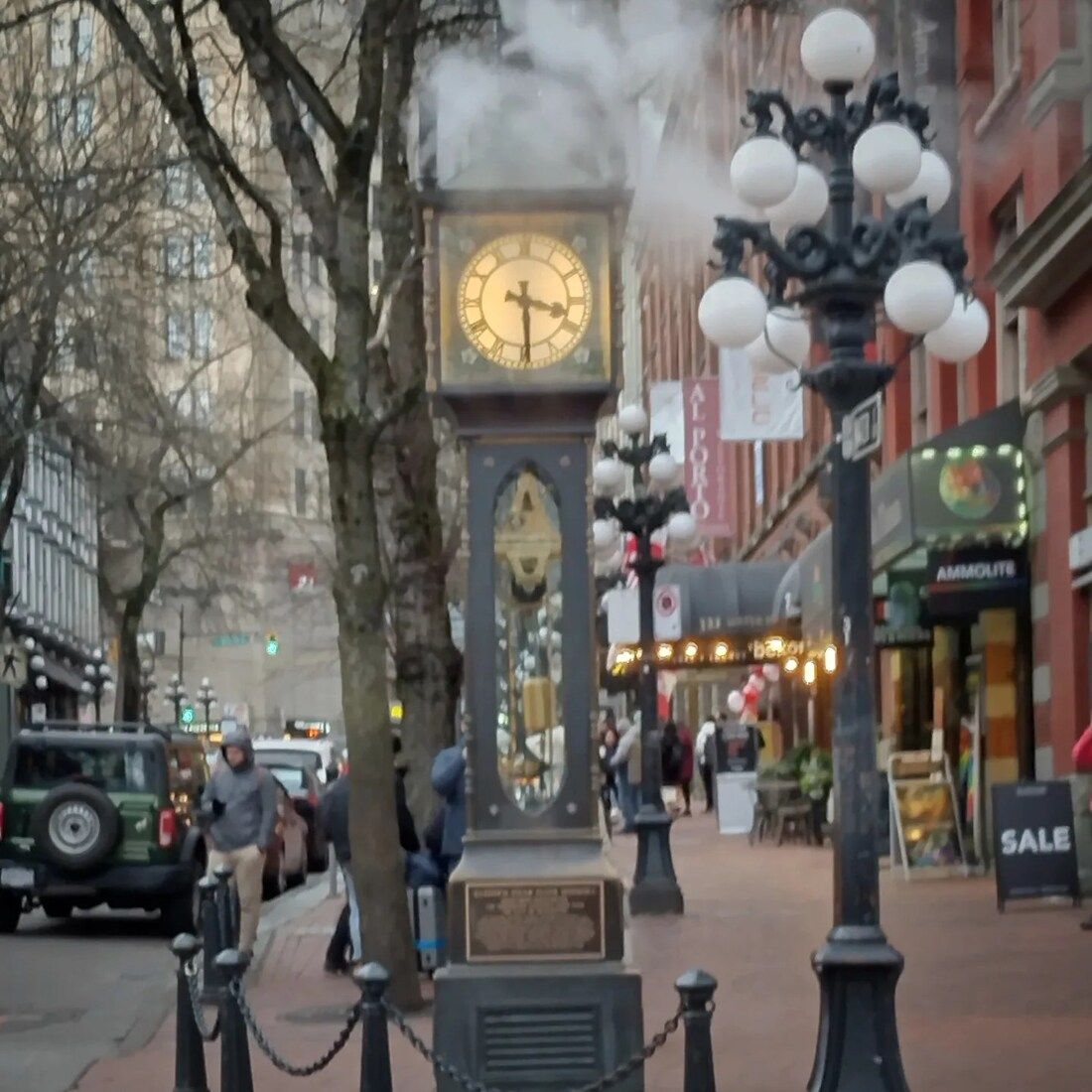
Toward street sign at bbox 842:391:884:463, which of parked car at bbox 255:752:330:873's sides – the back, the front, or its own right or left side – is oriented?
back

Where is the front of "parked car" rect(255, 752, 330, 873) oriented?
away from the camera

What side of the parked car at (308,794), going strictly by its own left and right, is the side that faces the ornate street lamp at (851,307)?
back

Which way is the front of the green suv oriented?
away from the camera

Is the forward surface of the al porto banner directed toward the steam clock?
yes

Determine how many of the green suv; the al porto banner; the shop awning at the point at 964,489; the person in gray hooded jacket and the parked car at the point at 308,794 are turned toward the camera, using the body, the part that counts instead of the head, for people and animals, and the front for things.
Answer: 2

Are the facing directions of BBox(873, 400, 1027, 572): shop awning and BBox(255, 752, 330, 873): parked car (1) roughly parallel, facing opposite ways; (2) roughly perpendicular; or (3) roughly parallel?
roughly perpendicular

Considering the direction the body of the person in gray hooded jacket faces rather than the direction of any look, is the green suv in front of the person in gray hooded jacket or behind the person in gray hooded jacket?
behind

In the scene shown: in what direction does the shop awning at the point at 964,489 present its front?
to the viewer's left

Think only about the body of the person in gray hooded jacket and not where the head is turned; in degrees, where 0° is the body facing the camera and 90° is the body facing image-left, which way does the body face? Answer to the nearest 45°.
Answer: approximately 0°
